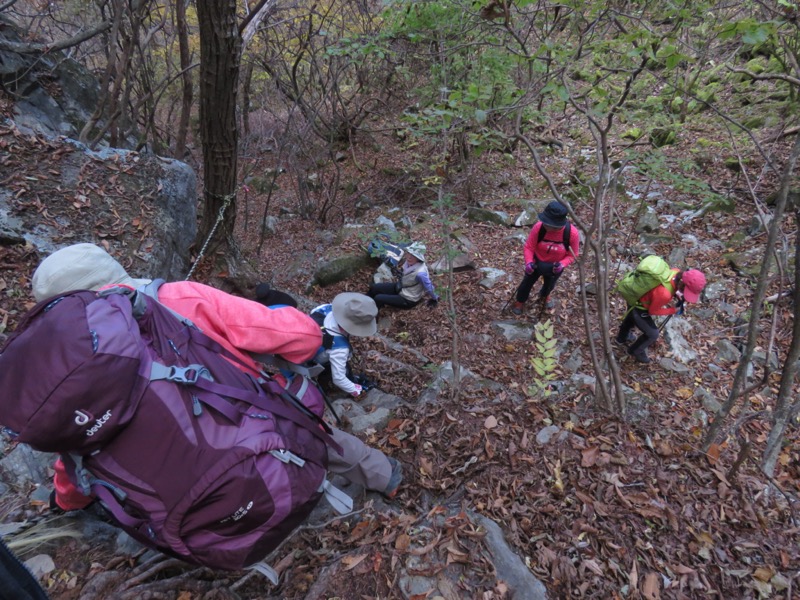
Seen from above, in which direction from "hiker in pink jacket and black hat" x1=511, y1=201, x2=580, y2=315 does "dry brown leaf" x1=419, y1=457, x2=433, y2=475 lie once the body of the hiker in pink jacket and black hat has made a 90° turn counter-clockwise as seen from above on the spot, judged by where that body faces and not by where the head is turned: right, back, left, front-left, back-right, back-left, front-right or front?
right

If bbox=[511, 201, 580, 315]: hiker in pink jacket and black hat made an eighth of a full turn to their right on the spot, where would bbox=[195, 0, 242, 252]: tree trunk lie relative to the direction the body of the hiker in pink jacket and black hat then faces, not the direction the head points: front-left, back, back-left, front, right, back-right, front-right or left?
front

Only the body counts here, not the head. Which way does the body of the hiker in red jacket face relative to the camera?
to the viewer's right

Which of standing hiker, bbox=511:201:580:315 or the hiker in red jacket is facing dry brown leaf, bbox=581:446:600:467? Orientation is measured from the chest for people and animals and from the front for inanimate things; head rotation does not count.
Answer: the standing hiker

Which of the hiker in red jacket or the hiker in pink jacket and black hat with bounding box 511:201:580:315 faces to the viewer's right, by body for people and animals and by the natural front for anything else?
the hiker in red jacket

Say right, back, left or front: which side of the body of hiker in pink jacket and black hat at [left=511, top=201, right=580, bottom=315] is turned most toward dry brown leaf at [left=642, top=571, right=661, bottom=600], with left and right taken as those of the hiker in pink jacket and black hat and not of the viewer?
front

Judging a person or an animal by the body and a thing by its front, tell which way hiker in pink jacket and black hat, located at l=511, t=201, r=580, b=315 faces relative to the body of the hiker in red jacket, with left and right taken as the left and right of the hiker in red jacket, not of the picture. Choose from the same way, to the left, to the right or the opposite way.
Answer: to the right

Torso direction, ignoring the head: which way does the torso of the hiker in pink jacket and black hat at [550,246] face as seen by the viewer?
toward the camera

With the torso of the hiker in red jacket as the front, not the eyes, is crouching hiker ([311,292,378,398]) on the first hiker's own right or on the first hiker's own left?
on the first hiker's own right

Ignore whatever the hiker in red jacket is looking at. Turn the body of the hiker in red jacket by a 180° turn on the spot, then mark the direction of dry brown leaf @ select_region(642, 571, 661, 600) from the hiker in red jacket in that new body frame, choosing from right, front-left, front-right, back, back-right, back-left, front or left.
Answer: left

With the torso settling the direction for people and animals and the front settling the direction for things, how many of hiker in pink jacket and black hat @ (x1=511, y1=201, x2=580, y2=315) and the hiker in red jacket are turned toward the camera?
1

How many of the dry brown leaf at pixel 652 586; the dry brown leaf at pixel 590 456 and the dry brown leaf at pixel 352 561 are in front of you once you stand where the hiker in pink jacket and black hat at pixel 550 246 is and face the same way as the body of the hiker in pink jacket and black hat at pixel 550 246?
3

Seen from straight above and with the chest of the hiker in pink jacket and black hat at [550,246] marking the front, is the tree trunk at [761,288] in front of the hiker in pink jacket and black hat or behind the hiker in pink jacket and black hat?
in front
